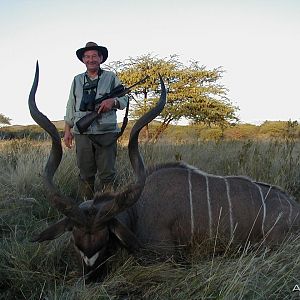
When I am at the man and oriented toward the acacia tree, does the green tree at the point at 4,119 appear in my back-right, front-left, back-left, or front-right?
front-left

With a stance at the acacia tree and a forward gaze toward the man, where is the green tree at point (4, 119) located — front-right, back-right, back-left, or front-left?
back-right

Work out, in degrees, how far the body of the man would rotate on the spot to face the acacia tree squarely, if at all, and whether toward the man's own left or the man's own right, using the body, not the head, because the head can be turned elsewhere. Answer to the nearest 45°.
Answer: approximately 180°

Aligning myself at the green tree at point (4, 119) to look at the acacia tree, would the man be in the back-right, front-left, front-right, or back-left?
front-right

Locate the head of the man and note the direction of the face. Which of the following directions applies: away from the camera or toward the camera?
toward the camera

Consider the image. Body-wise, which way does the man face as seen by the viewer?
toward the camera

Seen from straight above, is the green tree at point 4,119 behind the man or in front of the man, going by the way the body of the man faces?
behind
